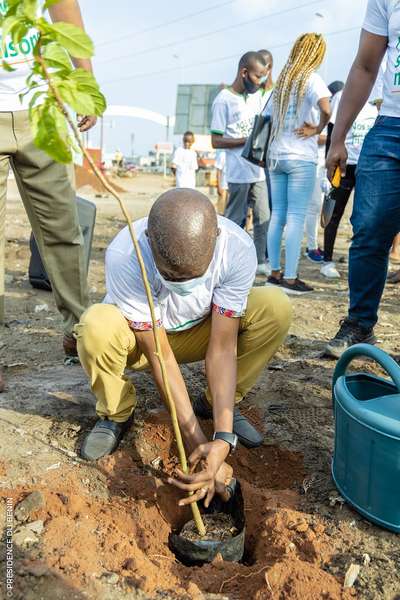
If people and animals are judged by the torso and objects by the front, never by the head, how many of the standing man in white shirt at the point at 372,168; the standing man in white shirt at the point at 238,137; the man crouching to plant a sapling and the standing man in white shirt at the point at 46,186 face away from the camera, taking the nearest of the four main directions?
0

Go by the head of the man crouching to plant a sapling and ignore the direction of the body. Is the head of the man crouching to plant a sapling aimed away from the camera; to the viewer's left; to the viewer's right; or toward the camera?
toward the camera

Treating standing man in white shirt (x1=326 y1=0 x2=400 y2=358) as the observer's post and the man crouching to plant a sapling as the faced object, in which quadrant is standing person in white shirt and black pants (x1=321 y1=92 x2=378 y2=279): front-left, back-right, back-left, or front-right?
back-right

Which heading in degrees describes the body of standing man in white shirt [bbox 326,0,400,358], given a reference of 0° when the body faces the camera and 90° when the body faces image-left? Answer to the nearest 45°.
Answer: approximately 45°

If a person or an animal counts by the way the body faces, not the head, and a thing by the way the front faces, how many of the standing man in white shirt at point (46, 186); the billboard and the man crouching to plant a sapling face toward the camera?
2

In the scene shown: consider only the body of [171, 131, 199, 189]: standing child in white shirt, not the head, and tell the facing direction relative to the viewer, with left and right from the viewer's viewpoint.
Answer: facing the viewer

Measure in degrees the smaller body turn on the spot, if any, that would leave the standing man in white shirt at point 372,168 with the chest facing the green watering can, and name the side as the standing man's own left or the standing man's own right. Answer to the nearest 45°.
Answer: approximately 45° to the standing man's own left

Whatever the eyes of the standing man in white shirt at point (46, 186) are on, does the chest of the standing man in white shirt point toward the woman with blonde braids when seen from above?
no

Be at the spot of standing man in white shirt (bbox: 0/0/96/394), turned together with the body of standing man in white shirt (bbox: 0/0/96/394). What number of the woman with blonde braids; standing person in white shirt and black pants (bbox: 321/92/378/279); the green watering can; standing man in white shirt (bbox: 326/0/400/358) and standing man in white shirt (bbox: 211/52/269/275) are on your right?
0

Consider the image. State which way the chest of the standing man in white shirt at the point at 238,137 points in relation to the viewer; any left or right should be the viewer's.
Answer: facing the viewer and to the right of the viewer

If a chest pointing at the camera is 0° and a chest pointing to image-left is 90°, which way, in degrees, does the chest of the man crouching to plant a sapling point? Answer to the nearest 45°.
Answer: approximately 0°

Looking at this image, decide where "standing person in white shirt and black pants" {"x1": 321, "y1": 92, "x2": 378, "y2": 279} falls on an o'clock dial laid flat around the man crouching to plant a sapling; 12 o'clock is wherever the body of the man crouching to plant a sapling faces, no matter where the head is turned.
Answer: The standing person in white shirt and black pants is roughly at 7 o'clock from the man crouching to plant a sapling.

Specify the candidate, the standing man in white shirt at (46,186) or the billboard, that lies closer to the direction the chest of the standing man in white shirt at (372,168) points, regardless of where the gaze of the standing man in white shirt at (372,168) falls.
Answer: the standing man in white shirt

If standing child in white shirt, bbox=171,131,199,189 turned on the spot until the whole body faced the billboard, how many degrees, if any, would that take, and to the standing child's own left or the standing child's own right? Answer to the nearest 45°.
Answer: approximately 180°
